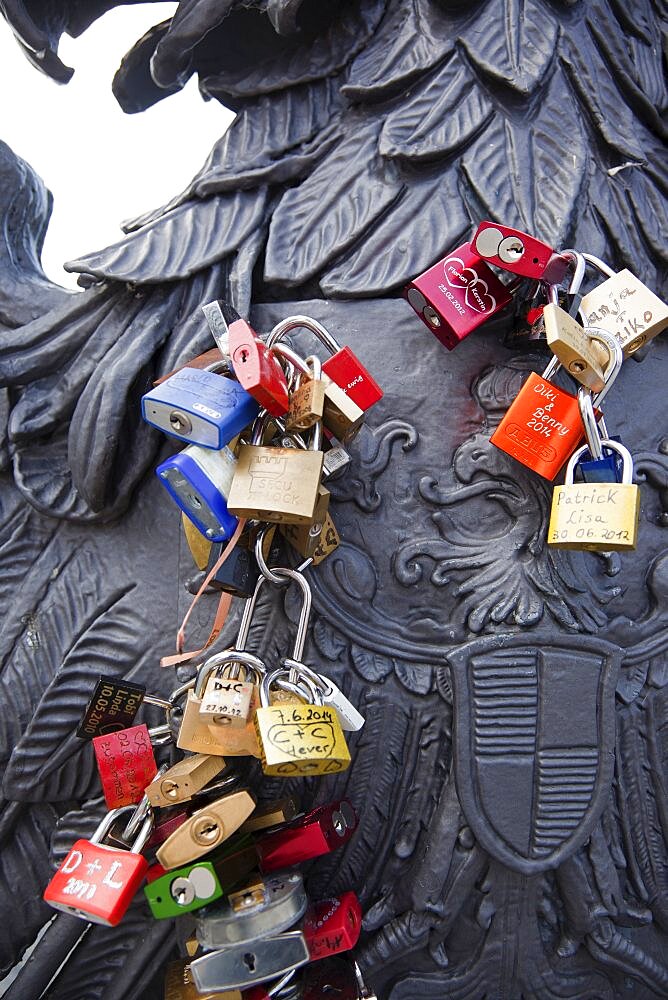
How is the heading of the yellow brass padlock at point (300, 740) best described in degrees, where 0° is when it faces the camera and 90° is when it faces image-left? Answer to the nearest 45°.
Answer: approximately 0°

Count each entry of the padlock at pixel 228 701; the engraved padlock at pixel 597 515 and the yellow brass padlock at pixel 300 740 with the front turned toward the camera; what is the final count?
3

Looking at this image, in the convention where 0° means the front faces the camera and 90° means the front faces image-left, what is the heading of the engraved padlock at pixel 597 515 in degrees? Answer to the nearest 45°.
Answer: approximately 0°

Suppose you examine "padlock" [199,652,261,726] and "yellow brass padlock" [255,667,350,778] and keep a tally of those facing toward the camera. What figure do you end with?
2

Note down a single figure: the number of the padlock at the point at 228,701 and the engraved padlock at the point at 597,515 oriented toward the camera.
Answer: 2

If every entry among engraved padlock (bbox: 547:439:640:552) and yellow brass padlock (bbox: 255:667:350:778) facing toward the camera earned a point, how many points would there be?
2
